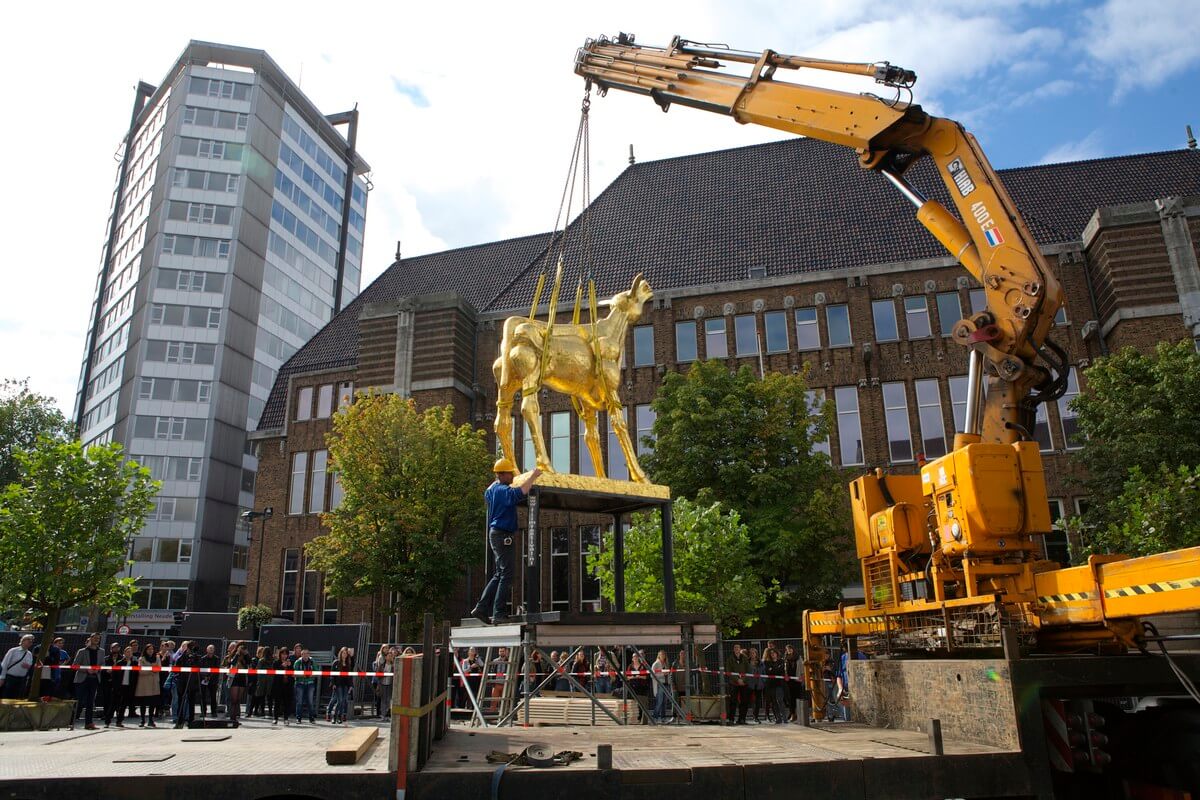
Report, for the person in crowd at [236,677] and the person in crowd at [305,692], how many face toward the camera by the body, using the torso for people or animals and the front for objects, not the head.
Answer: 2

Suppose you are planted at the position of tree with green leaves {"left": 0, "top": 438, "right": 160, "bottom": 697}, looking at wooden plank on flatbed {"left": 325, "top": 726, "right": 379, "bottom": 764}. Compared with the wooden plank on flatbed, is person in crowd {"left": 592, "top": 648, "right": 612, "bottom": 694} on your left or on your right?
left

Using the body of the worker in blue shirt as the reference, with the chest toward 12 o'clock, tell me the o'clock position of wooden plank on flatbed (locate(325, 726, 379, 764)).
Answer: The wooden plank on flatbed is roughly at 5 o'clock from the worker in blue shirt.

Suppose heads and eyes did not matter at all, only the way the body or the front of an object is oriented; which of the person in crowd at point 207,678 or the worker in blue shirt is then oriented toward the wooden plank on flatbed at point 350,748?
the person in crowd

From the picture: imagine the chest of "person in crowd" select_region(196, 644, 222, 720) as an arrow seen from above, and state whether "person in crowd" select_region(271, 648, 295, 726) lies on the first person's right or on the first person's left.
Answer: on the first person's left

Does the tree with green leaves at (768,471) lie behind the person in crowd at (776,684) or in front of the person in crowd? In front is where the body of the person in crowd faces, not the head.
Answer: behind

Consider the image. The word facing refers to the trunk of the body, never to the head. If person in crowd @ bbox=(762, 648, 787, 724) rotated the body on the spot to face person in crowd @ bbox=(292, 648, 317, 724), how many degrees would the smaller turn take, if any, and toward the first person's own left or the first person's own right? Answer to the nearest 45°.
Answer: approximately 90° to the first person's own right

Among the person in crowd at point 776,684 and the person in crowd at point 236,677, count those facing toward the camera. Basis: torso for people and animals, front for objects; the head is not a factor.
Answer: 2

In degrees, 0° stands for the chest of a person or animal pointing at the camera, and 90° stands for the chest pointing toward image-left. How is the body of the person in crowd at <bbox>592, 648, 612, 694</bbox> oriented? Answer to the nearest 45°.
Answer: approximately 0°

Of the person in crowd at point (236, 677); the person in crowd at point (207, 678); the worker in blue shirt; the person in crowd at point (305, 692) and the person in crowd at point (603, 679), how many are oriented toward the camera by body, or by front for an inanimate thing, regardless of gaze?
4

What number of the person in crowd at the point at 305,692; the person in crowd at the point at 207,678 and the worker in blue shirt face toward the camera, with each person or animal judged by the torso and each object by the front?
2

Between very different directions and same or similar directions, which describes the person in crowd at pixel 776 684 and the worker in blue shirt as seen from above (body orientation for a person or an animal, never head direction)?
very different directions

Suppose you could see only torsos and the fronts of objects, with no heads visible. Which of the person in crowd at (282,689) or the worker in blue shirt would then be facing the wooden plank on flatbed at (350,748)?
the person in crowd

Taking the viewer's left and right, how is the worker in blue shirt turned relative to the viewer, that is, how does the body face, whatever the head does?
facing away from the viewer and to the right of the viewer
